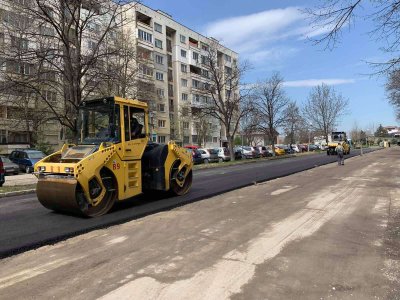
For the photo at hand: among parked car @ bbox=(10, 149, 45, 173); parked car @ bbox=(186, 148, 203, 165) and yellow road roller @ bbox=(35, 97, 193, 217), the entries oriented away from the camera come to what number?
0

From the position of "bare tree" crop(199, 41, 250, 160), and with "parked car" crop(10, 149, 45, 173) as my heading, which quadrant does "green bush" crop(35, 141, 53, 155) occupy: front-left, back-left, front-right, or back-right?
front-right

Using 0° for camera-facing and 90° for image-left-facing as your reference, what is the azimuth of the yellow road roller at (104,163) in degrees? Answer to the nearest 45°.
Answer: approximately 45°

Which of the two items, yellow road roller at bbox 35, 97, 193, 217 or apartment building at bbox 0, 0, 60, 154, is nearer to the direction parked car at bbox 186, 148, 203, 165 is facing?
the yellow road roller

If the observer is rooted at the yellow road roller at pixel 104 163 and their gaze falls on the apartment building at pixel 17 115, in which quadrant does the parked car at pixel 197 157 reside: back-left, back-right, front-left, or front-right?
front-right

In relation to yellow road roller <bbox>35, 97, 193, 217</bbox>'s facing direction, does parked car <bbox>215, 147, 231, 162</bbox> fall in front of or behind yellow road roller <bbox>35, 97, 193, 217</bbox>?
behind

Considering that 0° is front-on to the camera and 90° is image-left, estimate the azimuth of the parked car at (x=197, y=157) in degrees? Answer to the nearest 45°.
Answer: approximately 315°

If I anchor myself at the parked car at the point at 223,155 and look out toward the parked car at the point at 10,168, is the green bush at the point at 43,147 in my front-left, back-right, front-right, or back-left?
front-right

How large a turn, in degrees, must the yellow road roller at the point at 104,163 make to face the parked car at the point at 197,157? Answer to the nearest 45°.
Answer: approximately 135° to its right

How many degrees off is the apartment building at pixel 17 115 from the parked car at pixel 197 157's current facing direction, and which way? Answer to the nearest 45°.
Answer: approximately 135° to its right

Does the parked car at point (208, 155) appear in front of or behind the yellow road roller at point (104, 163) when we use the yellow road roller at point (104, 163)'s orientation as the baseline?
behind

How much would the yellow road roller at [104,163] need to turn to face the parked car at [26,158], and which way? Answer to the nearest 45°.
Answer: approximately 135° to its right

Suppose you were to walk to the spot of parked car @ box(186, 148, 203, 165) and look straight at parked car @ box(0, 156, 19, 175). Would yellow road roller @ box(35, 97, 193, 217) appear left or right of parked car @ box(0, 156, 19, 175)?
left
